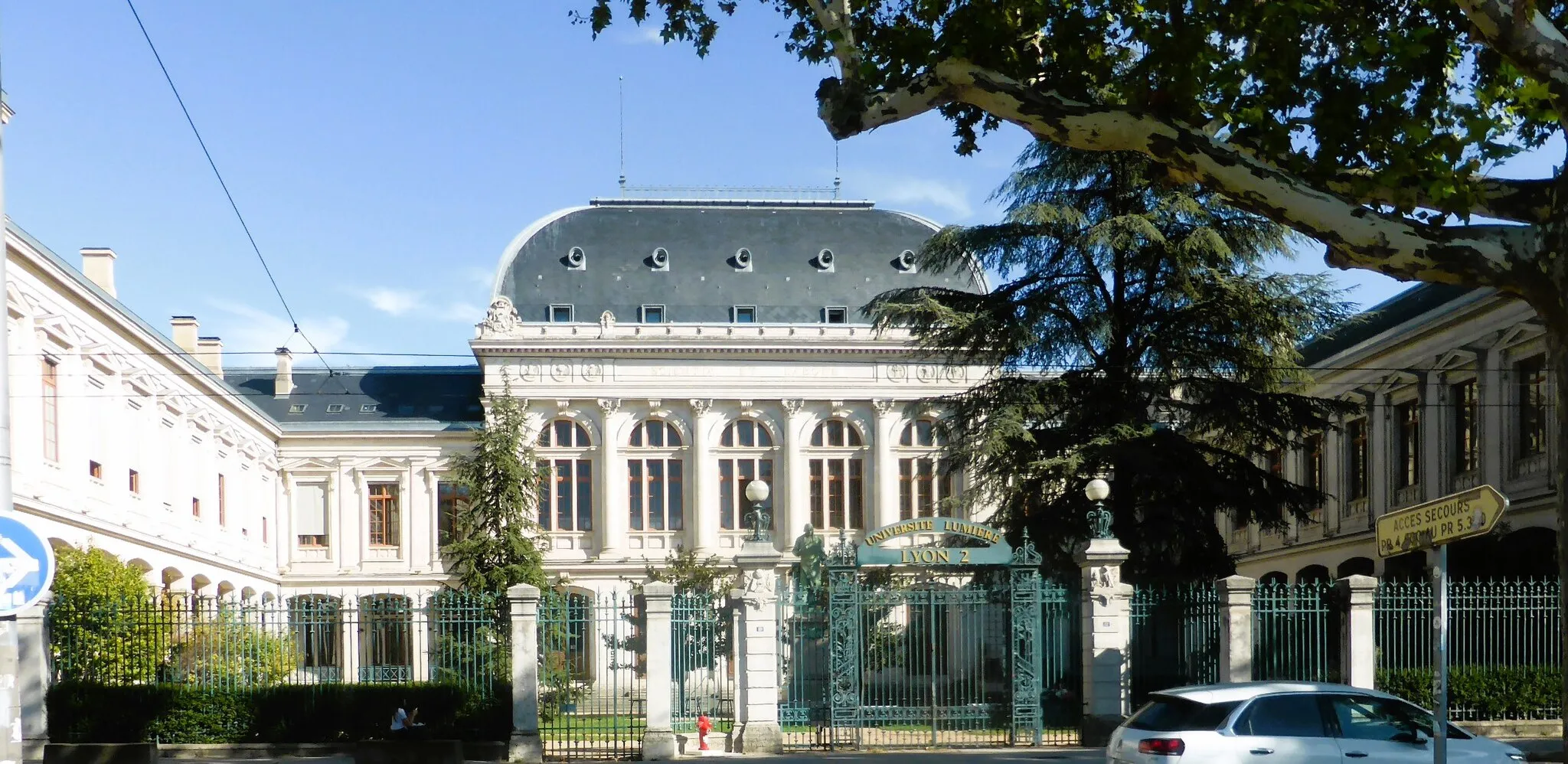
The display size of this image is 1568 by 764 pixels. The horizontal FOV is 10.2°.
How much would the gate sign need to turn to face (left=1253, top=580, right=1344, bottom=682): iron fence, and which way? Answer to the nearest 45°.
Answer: approximately 90° to its left

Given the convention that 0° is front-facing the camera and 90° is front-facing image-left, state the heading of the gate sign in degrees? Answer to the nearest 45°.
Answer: approximately 0°

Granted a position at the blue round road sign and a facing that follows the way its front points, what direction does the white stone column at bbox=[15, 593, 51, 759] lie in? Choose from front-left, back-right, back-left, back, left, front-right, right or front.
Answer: back

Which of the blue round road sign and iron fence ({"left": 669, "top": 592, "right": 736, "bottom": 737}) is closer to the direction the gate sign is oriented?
the blue round road sign

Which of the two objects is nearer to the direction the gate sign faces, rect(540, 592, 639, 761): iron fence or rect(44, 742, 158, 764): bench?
the bench

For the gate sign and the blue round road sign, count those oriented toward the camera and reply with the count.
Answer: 2

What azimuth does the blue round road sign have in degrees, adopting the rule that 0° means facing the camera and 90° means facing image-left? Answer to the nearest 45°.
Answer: approximately 0°

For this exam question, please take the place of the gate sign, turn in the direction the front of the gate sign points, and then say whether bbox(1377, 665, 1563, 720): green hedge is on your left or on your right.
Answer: on your left
